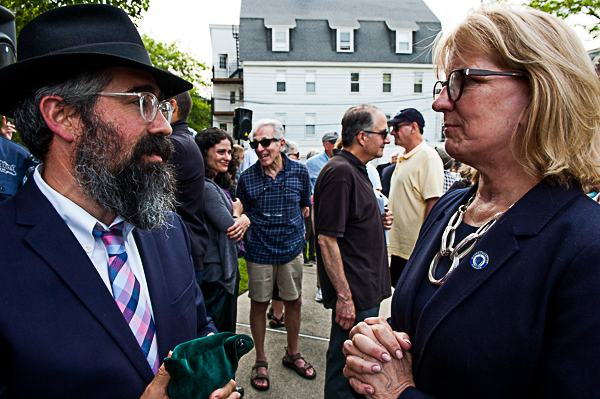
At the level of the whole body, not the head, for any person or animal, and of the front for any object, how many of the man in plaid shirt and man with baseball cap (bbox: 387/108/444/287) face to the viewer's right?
0

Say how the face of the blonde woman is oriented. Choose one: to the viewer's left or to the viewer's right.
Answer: to the viewer's left

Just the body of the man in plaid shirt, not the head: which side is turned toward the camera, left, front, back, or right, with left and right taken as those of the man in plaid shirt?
front

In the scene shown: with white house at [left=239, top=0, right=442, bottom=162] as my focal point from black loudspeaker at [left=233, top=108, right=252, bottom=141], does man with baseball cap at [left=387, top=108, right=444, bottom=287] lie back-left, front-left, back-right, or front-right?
back-right

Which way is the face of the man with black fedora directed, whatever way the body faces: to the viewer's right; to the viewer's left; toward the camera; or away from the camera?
to the viewer's right

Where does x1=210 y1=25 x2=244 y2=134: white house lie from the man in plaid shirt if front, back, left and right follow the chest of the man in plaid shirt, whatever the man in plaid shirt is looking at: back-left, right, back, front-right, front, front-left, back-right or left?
back

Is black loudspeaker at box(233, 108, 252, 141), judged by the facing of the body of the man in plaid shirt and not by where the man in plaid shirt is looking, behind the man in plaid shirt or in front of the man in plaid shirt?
behind

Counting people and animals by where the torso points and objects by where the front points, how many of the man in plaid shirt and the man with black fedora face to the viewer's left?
0

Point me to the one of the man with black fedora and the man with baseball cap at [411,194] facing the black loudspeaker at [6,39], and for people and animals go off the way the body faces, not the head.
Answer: the man with baseball cap

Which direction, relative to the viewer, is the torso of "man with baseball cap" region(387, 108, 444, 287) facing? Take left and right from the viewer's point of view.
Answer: facing the viewer and to the left of the viewer

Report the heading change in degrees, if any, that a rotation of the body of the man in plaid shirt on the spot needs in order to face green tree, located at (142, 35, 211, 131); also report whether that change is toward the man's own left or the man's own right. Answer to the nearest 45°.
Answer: approximately 180°

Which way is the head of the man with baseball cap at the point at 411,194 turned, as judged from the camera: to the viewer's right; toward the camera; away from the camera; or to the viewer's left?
to the viewer's left

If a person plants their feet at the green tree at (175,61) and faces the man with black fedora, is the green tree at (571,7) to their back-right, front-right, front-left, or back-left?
front-left

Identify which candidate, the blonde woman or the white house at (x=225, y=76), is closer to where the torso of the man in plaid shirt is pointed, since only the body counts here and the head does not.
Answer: the blonde woman

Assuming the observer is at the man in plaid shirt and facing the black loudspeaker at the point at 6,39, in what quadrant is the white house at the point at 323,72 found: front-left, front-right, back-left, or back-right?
back-right

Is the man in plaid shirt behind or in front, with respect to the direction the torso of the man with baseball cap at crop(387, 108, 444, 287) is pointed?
in front

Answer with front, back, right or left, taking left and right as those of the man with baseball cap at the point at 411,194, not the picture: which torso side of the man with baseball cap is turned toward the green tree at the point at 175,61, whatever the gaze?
right

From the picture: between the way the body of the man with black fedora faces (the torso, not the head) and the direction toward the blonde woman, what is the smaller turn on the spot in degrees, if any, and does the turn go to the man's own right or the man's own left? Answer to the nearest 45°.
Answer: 0° — they already face them

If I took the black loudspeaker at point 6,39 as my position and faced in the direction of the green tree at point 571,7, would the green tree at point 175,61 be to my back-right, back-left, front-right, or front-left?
front-left

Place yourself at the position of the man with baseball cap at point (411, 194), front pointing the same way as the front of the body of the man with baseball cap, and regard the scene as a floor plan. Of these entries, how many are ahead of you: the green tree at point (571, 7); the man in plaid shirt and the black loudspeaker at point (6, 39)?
2
